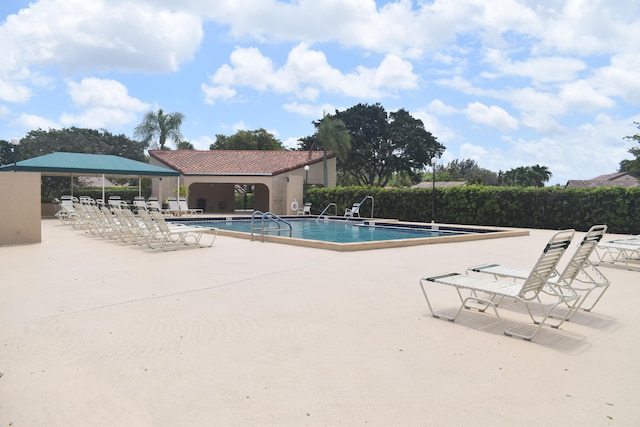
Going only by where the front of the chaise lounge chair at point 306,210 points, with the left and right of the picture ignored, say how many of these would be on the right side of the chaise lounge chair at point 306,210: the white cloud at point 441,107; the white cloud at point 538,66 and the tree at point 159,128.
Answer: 1

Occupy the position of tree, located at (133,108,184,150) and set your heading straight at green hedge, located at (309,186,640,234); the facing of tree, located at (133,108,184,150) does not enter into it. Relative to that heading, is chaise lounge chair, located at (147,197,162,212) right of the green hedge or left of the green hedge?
right

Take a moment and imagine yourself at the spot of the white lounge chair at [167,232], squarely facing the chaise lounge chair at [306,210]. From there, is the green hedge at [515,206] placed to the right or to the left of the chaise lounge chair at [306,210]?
right

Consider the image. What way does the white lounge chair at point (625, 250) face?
to the viewer's left

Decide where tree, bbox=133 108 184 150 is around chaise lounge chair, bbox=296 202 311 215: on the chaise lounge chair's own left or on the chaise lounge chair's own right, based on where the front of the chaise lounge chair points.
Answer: on the chaise lounge chair's own right

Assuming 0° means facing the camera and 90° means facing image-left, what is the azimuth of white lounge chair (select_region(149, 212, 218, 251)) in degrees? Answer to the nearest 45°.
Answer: approximately 270°

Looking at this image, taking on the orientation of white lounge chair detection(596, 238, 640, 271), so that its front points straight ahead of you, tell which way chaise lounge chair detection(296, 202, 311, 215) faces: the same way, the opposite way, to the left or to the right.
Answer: to the left

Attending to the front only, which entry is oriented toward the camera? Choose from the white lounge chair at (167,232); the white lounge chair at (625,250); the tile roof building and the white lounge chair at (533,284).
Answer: the tile roof building
